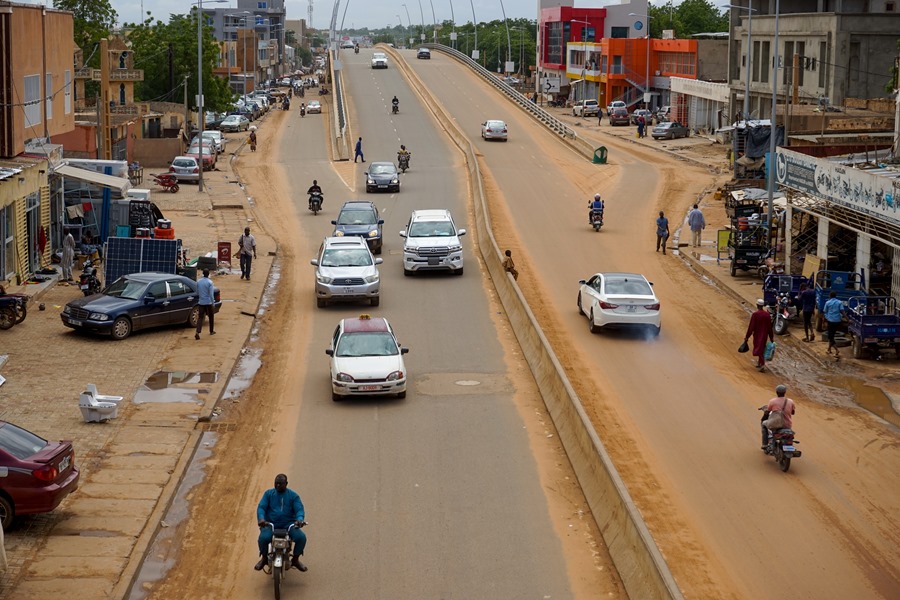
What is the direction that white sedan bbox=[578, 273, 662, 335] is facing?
away from the camera

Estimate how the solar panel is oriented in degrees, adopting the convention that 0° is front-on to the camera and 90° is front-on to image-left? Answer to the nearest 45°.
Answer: approximately 0°

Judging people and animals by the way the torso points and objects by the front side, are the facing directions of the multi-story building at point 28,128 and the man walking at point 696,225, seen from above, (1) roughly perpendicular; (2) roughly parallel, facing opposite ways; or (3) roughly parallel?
roughly perpendicular

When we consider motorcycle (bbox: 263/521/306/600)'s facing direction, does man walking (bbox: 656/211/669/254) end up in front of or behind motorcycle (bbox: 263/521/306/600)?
behind
